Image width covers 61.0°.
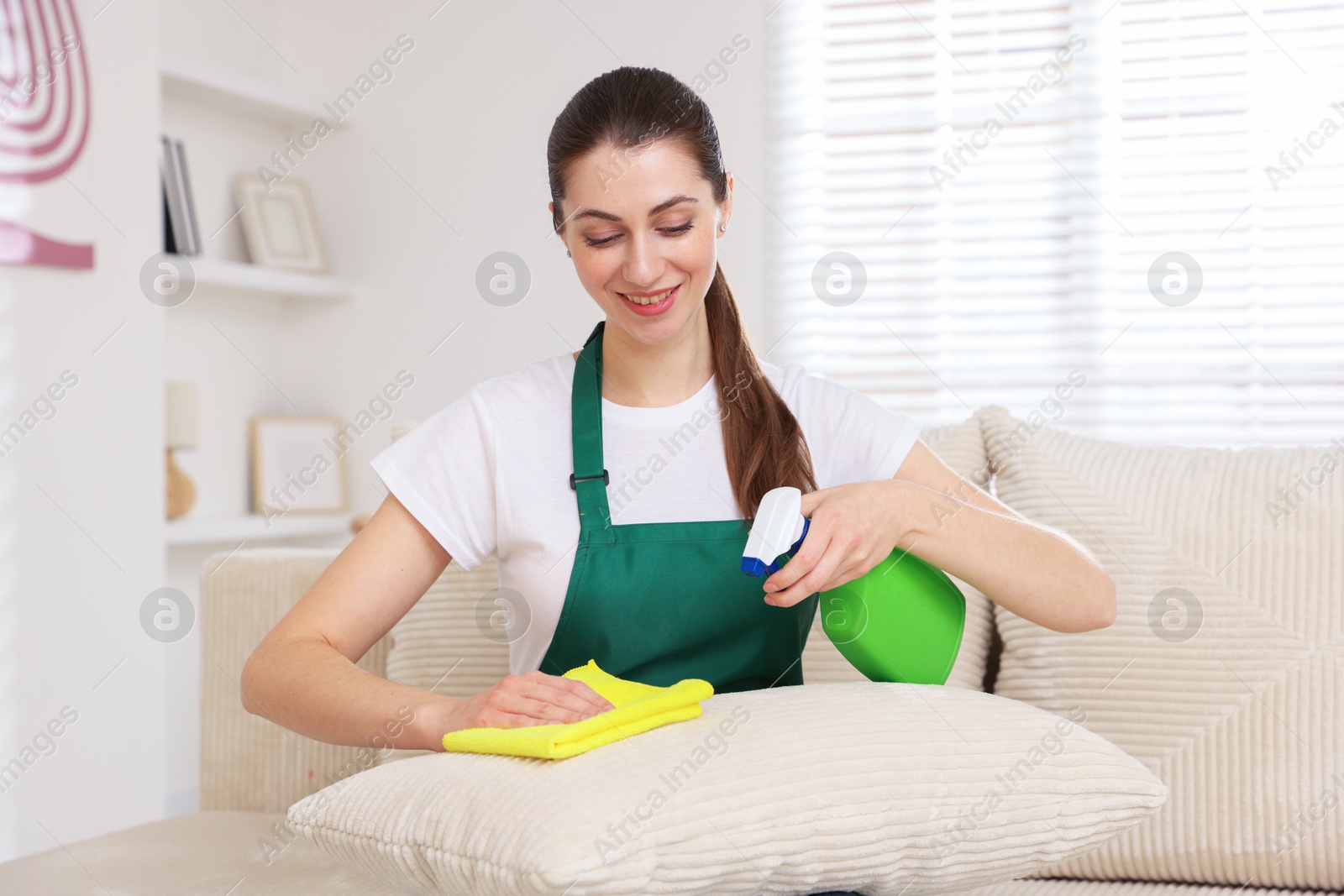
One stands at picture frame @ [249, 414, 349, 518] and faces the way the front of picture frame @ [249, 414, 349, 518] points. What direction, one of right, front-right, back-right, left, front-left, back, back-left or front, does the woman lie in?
front

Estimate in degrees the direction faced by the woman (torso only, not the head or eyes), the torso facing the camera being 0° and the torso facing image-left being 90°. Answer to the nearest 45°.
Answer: approximately 0°

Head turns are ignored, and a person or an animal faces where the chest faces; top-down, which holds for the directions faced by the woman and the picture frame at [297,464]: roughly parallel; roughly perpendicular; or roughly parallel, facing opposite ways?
roughly parallel

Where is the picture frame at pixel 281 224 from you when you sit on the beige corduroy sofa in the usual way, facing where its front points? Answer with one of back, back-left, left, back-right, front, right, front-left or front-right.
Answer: back-right

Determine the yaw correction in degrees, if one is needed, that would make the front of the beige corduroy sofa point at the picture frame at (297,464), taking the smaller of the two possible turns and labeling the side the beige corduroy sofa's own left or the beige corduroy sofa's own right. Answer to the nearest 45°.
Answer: approximately 135° to the beige corduroy sofa's own right

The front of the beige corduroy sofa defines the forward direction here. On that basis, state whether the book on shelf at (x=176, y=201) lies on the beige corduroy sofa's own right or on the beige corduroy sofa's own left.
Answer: on the beige corduroy sofa's own right

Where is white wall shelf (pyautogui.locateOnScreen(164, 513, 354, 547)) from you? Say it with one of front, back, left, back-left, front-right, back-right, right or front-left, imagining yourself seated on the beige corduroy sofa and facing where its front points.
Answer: back-right

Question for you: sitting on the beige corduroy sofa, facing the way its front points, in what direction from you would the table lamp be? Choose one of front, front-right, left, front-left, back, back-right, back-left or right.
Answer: back-right

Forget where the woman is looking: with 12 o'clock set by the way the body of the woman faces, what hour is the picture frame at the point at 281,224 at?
The picture frame is roughly at 5 o'clock from the woman.

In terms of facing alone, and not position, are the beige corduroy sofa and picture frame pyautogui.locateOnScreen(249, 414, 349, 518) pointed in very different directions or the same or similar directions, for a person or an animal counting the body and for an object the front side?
same or similar directions

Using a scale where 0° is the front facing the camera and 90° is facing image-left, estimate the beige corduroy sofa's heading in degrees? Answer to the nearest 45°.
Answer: approximately 0°

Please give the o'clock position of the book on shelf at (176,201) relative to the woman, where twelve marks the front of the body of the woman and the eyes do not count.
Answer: The book on shelf is roughly at 5 o'clock from the woman.

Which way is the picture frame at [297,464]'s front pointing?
toward the camera
